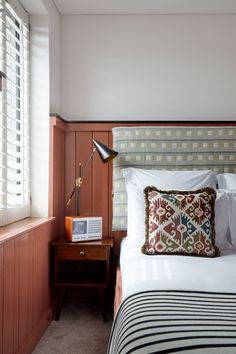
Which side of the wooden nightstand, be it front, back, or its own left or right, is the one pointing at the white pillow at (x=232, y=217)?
left

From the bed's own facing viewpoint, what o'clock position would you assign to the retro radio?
The retro radio is roughly at 4 o'clock from the bed.

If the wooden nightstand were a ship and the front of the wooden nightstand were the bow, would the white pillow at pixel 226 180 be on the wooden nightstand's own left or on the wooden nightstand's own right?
on the wooden nightstand's own left

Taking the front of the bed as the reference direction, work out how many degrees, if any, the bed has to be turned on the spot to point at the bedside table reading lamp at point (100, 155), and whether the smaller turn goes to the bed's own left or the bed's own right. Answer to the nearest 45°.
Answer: approximately 135° to the bed's own right

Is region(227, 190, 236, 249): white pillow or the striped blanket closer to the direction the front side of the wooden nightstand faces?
the striped blanket

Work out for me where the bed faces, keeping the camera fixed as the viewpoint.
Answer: facing the viewer

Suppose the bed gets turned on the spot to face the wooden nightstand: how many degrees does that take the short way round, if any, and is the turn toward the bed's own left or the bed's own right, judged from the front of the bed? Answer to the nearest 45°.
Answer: approximately 135° to the bed's own right

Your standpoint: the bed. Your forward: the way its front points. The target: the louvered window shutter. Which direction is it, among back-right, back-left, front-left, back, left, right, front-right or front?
right

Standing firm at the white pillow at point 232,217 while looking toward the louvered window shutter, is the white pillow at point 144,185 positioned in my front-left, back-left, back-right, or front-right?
front-right

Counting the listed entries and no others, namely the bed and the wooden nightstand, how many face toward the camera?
2

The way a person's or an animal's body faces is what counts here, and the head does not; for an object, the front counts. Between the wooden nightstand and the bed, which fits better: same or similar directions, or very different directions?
same or similar directions

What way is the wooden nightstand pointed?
toward the camera
